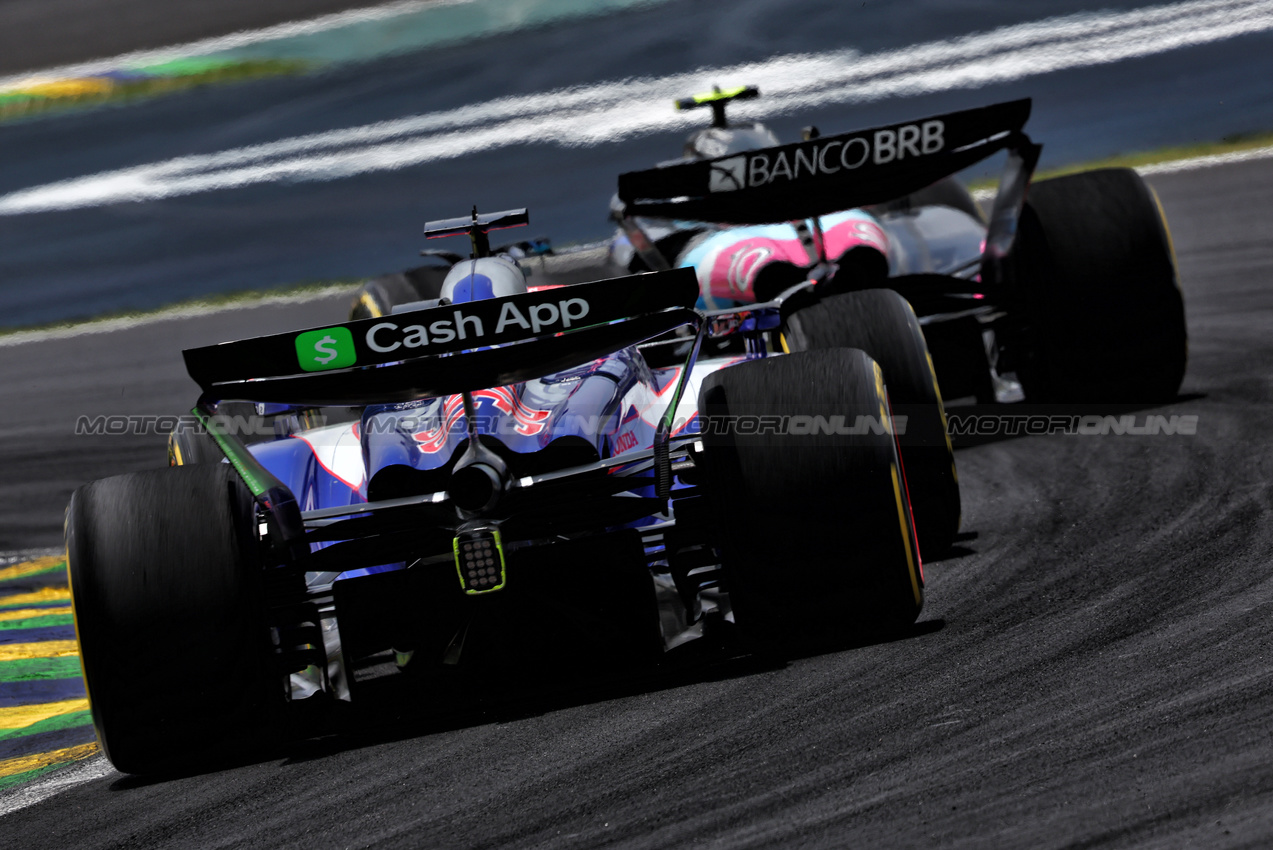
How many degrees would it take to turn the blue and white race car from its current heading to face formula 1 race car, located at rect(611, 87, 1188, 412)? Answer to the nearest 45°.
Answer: approximately 45° to its right

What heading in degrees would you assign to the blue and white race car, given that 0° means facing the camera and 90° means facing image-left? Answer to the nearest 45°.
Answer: approximately 180°
